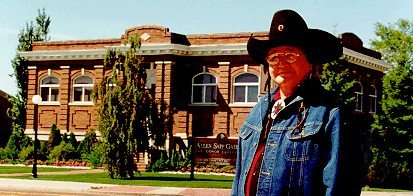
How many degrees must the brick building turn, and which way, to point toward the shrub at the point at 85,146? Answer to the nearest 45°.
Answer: approximately 90° to its right

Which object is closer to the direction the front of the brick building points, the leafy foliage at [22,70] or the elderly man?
the elderly man

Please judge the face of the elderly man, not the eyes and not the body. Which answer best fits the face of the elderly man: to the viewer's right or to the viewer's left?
to the viewer's left

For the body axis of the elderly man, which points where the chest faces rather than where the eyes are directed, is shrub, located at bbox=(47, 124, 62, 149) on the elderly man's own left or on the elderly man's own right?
on the elderly man's own right

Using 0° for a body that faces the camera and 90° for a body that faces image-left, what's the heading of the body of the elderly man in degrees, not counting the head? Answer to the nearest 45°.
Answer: approximately 45°

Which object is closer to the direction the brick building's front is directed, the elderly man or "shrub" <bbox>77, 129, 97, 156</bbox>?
the elderly man

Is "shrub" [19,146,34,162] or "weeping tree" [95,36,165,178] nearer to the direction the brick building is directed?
the weeping tree

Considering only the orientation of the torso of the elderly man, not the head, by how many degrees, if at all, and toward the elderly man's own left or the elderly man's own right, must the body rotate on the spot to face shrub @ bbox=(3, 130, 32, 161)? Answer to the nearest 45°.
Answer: approximately 90° to the elderly man's own right

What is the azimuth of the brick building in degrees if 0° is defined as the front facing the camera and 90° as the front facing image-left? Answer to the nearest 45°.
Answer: approximately 0°

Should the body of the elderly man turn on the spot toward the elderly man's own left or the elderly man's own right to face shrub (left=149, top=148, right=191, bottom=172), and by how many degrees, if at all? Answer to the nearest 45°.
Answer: approximately 135° to the elderly man's own right
